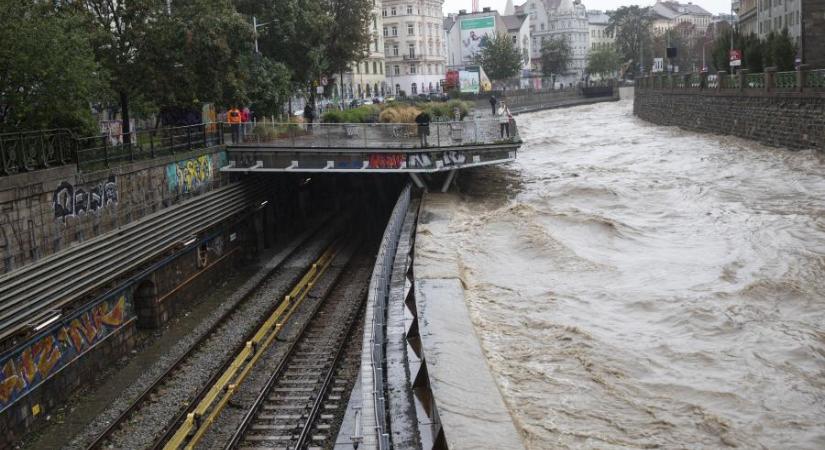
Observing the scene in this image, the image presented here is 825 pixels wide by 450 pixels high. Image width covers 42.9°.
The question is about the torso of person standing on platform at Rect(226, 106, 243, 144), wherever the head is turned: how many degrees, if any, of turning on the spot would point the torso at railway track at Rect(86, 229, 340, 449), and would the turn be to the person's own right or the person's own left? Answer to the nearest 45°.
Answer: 0° — they already face it

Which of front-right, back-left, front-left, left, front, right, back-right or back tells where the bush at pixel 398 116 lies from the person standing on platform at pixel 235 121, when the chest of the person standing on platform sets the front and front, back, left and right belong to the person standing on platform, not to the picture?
back-left

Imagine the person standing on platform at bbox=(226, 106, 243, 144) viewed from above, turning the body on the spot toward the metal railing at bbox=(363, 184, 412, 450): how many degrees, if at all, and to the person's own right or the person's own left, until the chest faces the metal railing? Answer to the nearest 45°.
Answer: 0° — they already face it

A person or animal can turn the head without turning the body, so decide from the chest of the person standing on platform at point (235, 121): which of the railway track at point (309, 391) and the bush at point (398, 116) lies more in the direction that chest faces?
the railway track

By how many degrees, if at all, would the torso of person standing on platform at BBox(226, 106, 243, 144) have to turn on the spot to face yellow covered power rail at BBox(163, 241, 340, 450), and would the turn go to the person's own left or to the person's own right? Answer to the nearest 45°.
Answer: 0° — they already face it

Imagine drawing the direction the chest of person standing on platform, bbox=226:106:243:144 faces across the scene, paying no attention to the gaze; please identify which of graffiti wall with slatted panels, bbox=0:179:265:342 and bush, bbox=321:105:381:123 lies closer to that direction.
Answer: the graffiti wall with slatted panels

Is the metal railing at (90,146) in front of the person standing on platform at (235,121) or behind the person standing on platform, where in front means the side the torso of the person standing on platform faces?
in front

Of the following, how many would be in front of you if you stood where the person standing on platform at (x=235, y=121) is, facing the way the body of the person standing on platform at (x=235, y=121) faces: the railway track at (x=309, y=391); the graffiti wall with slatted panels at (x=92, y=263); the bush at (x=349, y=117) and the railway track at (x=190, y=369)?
3

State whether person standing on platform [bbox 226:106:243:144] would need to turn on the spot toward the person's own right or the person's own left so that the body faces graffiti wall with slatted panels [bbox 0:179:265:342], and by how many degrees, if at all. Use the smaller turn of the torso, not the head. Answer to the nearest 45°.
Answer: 0° — they already face it

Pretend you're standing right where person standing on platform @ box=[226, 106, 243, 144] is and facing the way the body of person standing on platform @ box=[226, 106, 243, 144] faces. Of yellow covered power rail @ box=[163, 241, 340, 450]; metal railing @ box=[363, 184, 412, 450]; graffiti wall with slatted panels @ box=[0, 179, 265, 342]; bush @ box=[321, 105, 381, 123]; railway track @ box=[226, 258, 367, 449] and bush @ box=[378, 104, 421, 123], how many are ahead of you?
4

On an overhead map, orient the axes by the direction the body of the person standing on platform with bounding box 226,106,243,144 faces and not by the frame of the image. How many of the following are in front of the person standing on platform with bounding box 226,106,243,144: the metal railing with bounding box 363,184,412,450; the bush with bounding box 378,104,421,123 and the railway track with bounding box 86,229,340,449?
2

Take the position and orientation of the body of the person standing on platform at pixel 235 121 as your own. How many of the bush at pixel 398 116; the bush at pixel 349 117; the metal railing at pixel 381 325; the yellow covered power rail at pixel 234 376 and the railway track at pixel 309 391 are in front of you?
3

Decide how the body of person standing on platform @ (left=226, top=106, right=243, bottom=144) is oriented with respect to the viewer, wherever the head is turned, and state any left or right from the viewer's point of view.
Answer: facing the viewer
